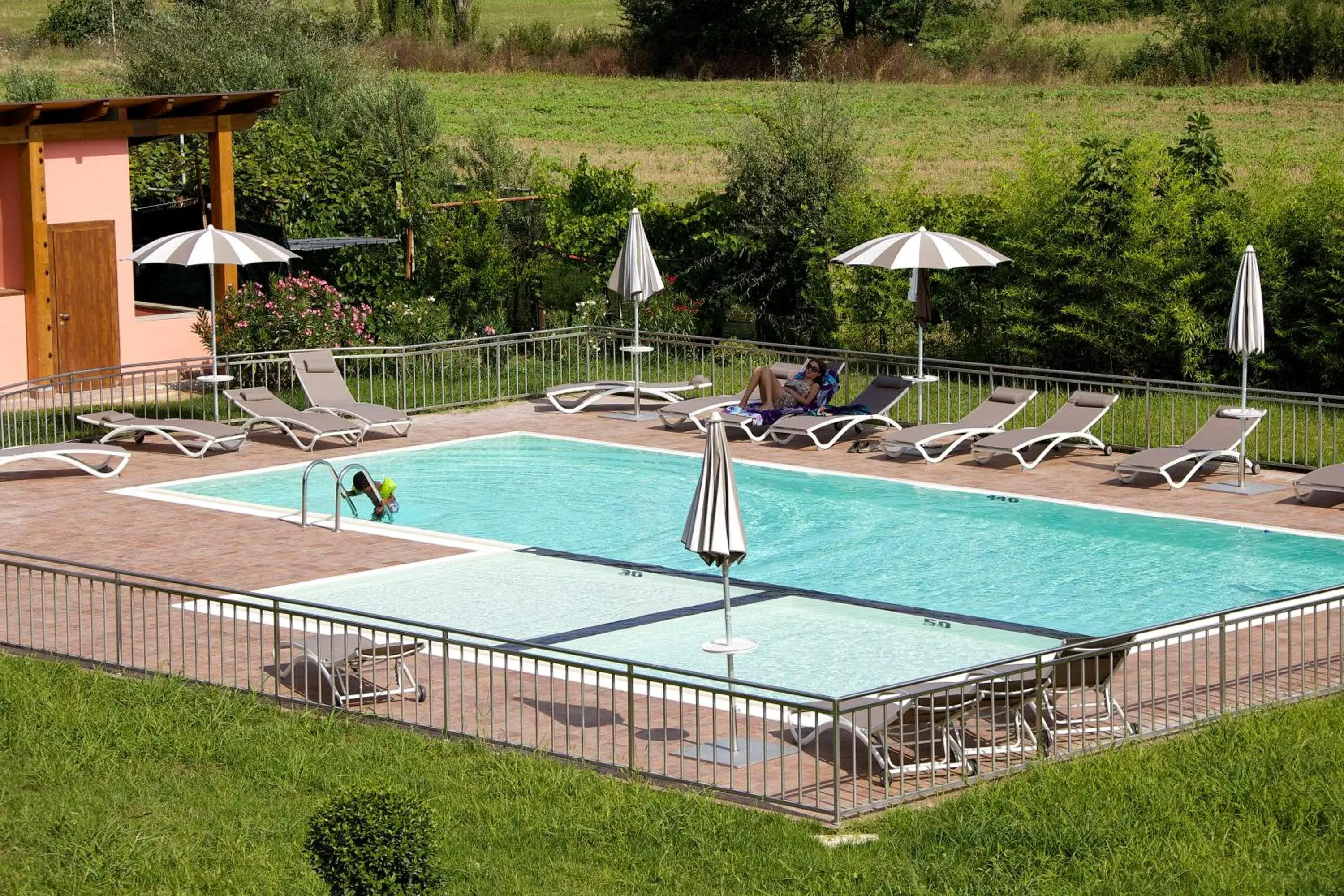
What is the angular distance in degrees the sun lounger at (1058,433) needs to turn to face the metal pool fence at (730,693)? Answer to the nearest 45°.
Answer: approximately 45° to its left

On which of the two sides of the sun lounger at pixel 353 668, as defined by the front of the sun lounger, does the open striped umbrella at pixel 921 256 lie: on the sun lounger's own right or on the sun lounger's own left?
on the sun lounger's own right

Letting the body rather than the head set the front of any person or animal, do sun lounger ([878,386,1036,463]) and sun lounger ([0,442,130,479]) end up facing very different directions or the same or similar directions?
very different directions

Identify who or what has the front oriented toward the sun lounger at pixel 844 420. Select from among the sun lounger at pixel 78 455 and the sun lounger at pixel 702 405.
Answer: the sun lounger at pixel 78 455

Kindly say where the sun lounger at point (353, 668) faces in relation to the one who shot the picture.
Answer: facing away from the viewer and to the left of the viewer

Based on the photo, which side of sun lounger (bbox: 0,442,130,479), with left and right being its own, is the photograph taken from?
right

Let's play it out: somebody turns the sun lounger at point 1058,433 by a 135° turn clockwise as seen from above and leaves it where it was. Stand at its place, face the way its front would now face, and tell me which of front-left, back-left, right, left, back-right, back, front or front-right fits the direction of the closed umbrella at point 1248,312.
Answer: back-right

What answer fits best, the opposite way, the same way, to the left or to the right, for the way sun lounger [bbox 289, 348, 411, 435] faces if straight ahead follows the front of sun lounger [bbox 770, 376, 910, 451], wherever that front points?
to the left

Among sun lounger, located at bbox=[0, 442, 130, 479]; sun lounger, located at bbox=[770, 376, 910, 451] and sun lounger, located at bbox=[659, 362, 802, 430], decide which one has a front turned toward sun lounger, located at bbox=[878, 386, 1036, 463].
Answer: sun lounger, located at bbox=[0, 442, 130, 479]

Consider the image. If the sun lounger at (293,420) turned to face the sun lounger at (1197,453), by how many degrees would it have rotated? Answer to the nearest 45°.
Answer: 0° — it already faces it
